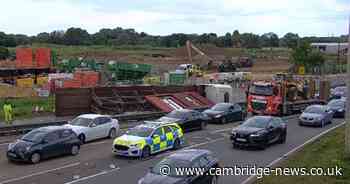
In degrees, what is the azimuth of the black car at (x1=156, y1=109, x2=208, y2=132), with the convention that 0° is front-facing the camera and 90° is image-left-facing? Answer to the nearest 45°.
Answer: approximately 45°

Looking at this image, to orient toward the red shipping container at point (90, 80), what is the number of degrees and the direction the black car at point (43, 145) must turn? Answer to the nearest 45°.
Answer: approximately 135° to its right

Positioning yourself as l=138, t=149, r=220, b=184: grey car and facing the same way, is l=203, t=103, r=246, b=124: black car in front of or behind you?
behind

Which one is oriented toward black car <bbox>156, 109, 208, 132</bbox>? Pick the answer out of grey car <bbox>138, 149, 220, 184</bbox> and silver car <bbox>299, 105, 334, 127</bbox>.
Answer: the silver car

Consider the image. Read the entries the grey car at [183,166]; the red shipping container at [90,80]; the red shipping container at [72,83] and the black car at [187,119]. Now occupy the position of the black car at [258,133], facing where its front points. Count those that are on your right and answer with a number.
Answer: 3

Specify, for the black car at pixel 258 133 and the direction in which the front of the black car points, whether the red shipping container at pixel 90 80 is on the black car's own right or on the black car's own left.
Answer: on the black car's own right

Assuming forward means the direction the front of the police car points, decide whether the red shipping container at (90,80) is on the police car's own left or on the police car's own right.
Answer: on the police car's own right

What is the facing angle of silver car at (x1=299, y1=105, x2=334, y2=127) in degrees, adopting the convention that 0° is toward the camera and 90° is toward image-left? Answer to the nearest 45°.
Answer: approximately 45°

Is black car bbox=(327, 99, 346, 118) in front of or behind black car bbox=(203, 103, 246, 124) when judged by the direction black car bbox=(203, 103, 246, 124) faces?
behind

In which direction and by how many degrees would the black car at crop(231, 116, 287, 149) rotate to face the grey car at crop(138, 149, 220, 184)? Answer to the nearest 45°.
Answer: approximately 45° to its left

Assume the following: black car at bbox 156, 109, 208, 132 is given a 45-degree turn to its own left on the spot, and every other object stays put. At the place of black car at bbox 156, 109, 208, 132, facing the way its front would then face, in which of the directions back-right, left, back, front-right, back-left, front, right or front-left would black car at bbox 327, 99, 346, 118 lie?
back-left
